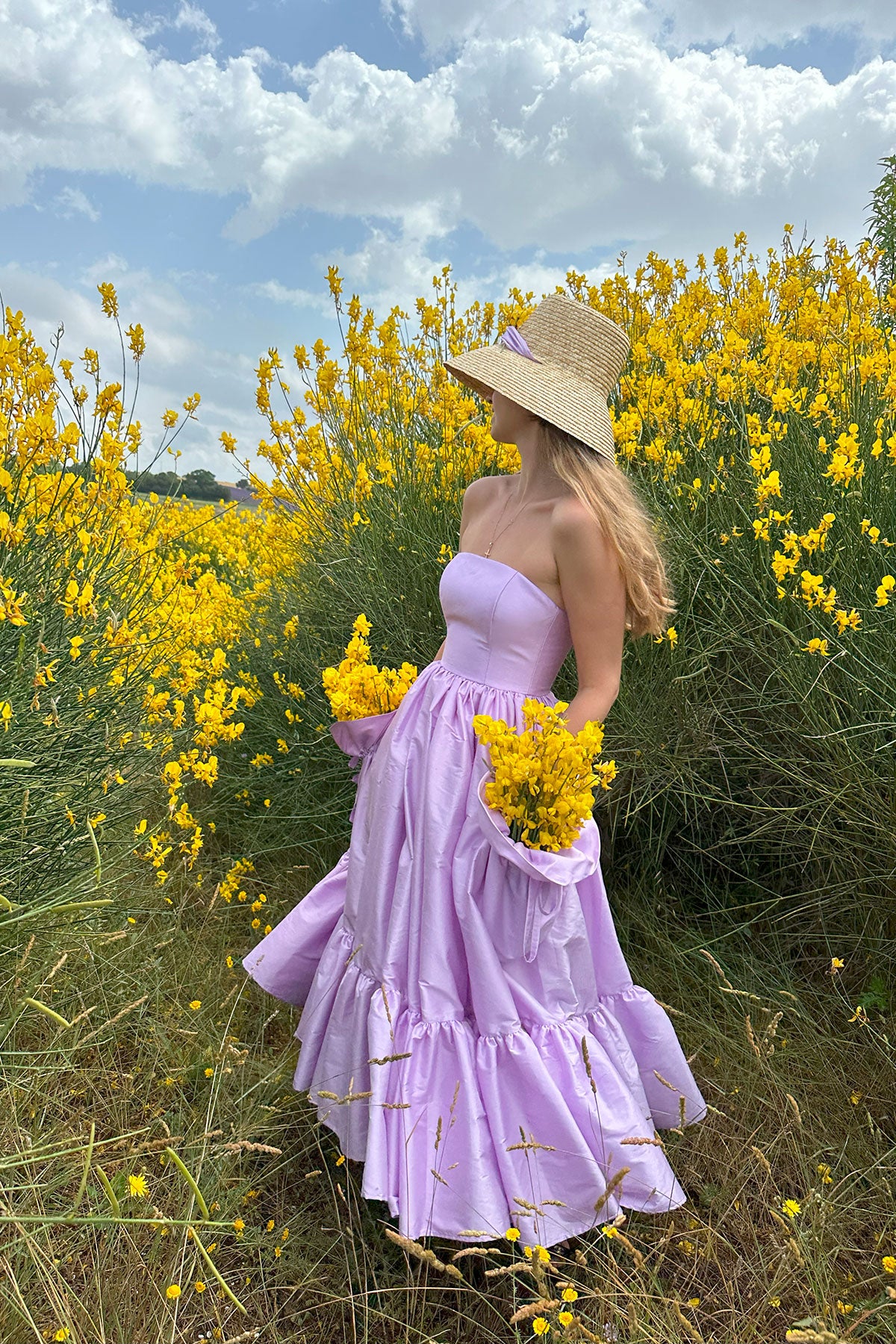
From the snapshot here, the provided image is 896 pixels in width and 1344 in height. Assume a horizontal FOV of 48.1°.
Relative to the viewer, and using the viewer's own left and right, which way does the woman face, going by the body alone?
facing the viewer and to the left of the viewer

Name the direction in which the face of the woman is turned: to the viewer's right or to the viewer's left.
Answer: to the viewer's left
